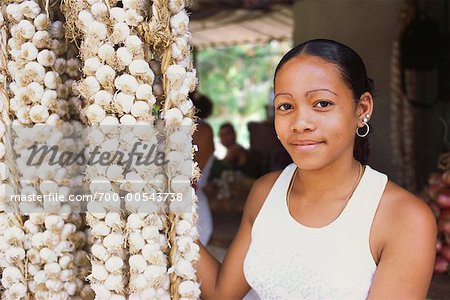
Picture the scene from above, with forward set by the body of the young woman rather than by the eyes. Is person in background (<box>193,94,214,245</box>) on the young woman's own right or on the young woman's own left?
on the young woman's own right

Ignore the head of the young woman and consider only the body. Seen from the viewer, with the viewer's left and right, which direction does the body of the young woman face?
facing the viewer and to the left of the viewer

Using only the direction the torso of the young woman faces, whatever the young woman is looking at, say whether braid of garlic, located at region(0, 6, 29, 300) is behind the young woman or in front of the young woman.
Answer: in front

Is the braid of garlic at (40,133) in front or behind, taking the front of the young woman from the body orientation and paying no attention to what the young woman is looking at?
in front

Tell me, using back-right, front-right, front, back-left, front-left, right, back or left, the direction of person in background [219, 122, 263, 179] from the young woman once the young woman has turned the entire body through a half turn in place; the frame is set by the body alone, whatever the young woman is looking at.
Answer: front-left

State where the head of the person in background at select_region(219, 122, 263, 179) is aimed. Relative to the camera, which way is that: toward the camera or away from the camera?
toward the camera

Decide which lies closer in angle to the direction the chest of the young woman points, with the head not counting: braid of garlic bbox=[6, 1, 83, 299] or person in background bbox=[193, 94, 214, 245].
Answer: the braid of garlic
